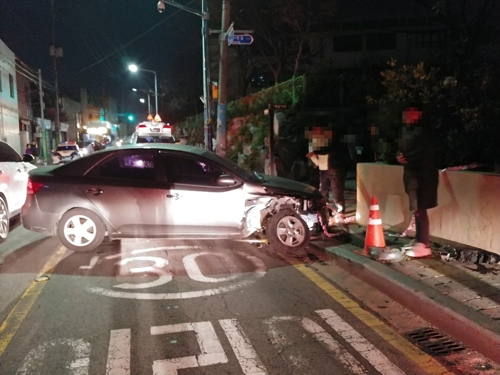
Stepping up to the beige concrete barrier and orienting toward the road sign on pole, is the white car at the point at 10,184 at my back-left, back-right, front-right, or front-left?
front-left

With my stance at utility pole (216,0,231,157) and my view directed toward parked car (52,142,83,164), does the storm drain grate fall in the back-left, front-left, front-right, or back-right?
back-left

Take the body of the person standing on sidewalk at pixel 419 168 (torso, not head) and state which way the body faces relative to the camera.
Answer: to the viewer's left

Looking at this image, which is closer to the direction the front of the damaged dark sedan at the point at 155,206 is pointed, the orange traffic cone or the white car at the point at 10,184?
the orange traffic cone

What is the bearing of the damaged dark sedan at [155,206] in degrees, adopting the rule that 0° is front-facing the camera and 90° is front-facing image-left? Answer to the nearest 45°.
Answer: approximately 270°

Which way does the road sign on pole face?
toward the camera

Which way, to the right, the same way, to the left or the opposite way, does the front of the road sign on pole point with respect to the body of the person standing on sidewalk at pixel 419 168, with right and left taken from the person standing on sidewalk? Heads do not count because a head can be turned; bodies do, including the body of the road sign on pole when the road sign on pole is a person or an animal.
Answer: to the left

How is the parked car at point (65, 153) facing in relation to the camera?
toward the camera

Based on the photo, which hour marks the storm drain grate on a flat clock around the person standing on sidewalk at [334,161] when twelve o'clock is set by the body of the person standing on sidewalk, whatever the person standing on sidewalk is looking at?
The storm drain grate is roughly at 10 o'clock from the person standing on sidewalk.

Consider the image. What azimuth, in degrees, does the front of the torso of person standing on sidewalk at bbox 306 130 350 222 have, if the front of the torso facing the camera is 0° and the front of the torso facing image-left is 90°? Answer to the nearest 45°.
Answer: approximately 45°

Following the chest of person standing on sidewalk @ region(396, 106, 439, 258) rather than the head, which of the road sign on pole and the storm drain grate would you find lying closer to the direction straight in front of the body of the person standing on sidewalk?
the road sign on pole
